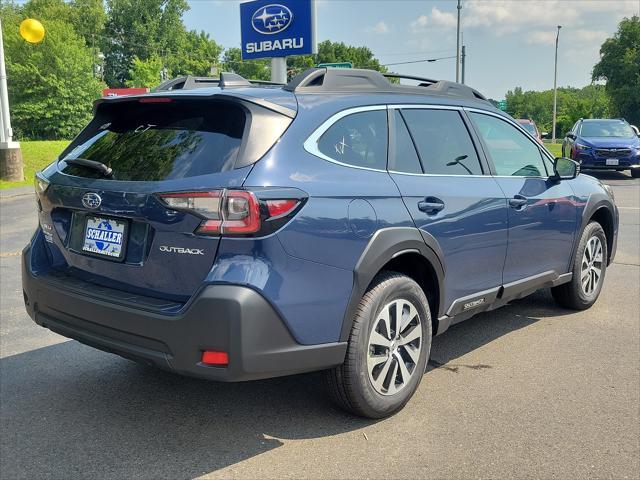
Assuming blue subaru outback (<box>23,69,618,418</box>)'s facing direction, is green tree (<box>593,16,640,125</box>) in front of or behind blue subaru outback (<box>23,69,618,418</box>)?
in front

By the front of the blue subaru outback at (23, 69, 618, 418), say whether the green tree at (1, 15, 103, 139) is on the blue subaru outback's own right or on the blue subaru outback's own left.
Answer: on the blue subaru outback's own left

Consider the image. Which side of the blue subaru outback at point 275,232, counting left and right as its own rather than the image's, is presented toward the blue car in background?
front

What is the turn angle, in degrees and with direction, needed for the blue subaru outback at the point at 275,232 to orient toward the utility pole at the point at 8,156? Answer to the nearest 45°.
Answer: approximately 90° to its left

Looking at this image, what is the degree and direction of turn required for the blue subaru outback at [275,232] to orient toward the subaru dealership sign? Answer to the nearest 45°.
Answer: approximately 45° to its left

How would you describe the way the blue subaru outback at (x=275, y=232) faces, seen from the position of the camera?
facing away from the viewer and to the right of the viewer

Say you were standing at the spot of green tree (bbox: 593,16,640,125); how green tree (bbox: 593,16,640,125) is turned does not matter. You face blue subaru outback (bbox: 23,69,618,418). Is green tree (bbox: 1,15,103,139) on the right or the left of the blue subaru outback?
right

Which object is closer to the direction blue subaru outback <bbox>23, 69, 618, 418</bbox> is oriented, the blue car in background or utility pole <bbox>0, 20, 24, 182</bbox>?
the blue car in background
